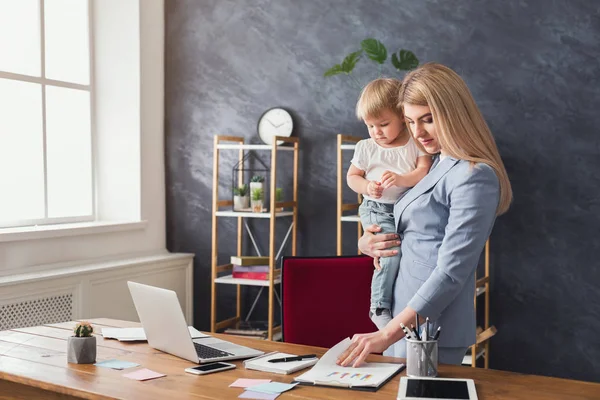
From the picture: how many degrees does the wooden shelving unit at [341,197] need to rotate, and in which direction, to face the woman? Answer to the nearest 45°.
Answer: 0° — it already faces them

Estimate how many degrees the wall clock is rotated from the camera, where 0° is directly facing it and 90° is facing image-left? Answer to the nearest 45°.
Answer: approximately 0°

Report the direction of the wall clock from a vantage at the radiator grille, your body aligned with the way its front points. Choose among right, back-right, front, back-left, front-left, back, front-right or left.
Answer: front-left

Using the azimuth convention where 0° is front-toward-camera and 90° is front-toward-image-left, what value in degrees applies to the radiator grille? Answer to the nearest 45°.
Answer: approximately 315°

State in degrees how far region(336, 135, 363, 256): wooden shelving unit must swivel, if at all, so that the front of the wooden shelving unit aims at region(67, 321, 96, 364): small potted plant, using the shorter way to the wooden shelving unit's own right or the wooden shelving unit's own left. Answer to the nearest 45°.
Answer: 0° — it already faces it

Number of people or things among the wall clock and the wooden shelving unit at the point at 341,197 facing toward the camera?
2

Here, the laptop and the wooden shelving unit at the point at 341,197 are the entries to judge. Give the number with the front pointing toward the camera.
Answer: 1

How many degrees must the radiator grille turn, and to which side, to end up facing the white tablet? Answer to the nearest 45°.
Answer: approximately 45° to its right

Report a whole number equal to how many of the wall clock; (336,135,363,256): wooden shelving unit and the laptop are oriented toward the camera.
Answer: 2
